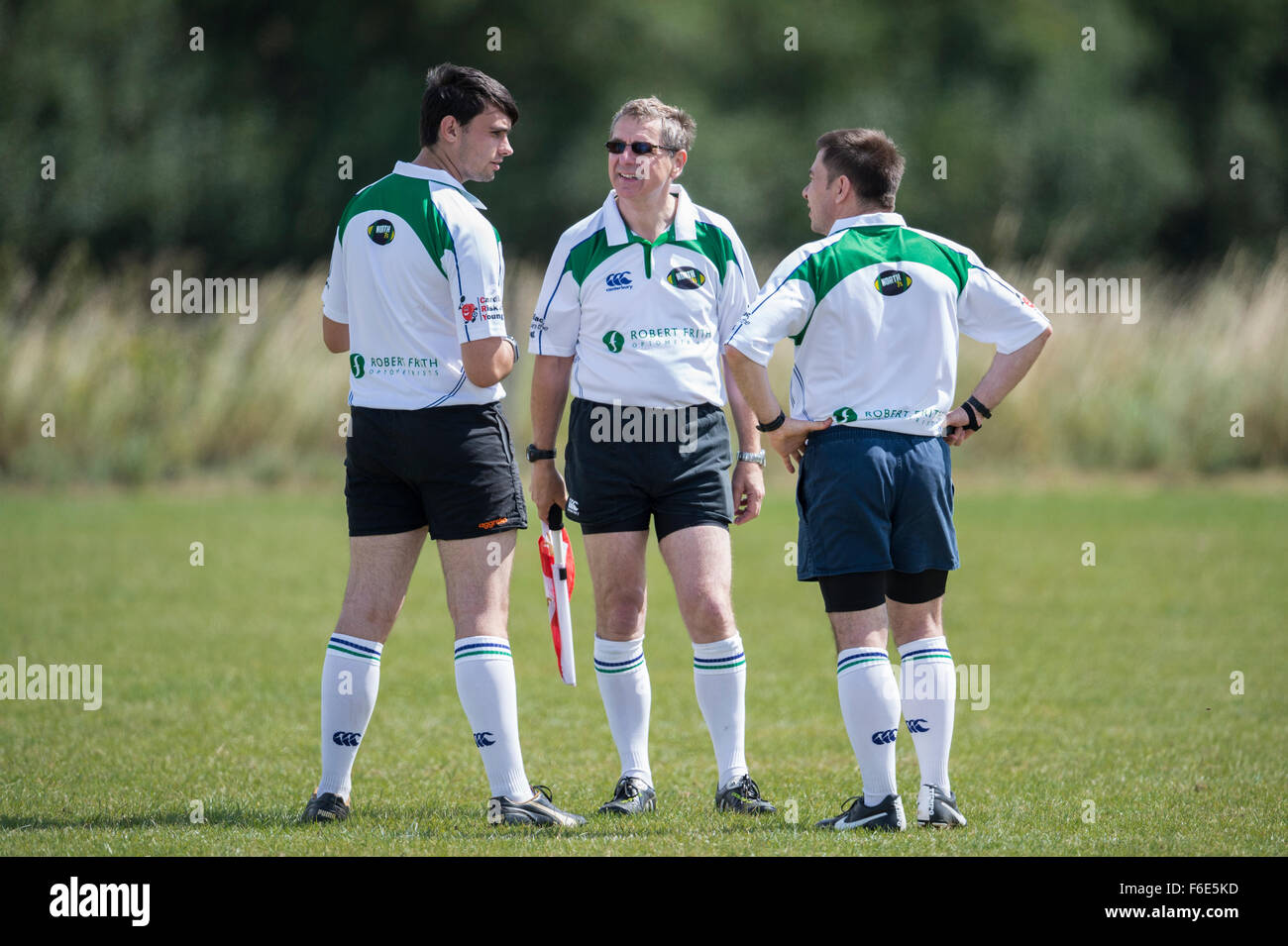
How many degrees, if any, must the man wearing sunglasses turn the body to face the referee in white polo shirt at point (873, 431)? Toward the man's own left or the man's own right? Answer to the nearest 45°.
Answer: approximately 45° to the man's own left

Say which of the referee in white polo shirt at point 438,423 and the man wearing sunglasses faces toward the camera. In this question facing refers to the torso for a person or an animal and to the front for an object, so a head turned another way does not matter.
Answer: the man wearing sunglasses

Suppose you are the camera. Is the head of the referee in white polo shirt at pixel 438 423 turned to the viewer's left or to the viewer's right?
to the viewer's right

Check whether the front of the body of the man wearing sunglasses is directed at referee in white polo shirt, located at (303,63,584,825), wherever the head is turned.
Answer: no

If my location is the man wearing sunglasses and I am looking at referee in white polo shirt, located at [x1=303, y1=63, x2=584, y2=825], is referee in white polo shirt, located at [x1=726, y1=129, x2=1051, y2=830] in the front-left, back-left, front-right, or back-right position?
back-left

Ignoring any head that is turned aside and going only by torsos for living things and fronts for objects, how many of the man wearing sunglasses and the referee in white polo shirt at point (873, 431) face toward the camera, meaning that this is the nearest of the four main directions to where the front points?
1

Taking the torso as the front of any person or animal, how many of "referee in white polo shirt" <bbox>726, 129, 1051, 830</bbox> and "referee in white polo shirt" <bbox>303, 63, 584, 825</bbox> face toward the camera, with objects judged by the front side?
0

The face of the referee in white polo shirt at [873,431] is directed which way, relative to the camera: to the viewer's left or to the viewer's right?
to the viewer's left

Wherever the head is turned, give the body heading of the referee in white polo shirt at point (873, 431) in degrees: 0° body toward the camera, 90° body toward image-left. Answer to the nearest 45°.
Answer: approximately 135°

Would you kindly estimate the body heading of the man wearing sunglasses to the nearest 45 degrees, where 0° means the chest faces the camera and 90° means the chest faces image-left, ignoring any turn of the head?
approximately 0°

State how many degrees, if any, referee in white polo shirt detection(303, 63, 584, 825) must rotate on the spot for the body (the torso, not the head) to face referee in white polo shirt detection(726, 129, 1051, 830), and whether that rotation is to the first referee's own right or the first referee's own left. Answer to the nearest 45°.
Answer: approximately 45° to the first referee's own right

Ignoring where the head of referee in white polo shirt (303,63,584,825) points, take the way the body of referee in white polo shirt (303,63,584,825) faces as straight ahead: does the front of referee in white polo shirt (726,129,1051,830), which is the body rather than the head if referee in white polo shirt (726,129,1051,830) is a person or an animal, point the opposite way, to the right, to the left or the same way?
to the left

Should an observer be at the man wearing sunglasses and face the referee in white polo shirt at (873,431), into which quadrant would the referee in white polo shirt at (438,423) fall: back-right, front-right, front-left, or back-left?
back-right

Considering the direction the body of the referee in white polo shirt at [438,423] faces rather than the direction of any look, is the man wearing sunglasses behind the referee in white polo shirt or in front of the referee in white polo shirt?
in front

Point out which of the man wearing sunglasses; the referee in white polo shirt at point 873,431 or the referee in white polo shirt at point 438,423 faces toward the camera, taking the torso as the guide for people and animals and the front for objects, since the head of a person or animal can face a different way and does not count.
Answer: the man wearing sunglasses

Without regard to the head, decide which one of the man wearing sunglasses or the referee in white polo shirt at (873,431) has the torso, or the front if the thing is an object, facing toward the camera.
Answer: the man wearing sunglasses

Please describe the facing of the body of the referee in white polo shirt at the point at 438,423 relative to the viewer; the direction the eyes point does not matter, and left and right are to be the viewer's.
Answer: facing away from the viewer and to the right of the viewer
